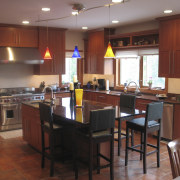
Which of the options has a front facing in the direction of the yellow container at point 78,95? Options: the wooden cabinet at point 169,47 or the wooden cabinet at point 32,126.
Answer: the wooden cabinet at point 169,47

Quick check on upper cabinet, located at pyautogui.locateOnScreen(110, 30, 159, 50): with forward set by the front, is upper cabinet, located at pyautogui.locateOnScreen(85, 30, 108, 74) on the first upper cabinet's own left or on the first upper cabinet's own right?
on the first upper cabinet's own right

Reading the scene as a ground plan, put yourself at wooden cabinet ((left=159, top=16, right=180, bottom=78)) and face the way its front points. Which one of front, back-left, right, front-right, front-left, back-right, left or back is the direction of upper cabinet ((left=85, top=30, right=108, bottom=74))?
right

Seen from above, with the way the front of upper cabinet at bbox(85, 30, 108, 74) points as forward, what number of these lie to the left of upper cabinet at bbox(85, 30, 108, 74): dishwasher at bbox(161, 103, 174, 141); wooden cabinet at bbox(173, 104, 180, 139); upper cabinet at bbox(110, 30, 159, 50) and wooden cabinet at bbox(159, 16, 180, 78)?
4

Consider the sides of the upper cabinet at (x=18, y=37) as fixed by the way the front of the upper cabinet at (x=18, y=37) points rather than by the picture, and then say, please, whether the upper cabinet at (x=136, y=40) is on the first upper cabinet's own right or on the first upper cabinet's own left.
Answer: on the first upper cabinet's own left

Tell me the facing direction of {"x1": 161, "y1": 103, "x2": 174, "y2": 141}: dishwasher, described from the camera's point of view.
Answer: facing the viewer and to the left of the viewer

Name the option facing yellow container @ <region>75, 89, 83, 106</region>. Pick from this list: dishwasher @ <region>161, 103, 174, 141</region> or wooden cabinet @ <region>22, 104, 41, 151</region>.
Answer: the dishwasher

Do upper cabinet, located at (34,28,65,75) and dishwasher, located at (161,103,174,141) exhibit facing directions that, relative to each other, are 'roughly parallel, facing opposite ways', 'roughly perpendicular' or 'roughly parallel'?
roughly perpendicular

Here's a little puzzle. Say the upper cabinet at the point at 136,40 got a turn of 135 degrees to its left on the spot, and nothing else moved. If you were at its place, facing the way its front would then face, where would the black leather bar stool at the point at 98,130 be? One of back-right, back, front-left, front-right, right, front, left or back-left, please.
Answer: right

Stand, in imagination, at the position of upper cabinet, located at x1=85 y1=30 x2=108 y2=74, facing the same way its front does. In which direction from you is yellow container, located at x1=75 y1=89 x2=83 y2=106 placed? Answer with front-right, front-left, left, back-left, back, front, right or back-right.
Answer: front-left

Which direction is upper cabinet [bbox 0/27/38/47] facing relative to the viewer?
toward the camera

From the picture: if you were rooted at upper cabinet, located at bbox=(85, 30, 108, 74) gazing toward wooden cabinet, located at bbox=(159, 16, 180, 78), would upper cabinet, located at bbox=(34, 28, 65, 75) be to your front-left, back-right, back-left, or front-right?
back-right

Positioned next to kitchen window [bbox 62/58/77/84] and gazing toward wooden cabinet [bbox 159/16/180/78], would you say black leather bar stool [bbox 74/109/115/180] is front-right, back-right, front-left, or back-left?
front-right

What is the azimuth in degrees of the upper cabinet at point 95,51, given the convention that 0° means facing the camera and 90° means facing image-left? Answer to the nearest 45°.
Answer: approximately 45°

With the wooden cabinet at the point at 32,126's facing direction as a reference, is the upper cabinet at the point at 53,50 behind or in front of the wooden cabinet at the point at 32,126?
behind
